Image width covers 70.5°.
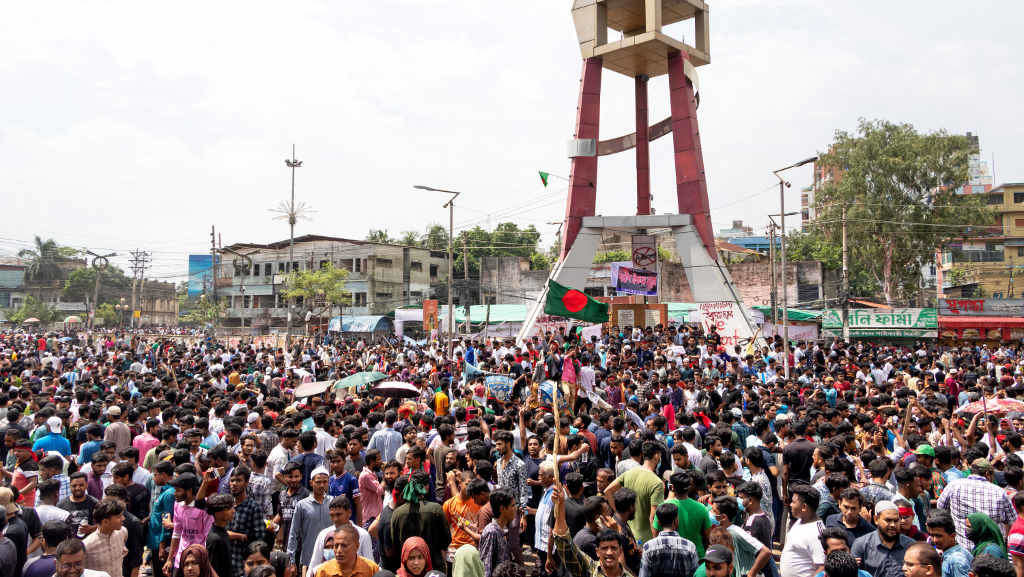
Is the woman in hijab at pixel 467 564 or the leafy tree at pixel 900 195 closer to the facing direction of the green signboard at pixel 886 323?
the woman in hijab

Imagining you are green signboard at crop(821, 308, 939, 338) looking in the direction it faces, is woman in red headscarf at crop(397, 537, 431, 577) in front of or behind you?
in front

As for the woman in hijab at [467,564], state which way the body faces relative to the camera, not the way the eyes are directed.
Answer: away from the camera

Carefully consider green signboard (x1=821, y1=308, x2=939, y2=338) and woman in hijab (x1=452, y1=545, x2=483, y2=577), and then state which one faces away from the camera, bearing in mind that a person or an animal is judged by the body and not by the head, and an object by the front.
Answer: the woman in hijab

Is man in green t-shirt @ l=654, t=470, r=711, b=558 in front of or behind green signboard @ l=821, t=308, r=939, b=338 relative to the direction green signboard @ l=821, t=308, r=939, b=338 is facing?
in front

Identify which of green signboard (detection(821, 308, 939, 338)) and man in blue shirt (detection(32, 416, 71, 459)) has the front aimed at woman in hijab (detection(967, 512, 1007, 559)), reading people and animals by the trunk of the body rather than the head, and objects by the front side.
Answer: the green signboard

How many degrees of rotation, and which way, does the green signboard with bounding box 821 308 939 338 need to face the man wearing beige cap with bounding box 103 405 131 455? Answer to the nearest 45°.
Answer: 0° — it already faces them

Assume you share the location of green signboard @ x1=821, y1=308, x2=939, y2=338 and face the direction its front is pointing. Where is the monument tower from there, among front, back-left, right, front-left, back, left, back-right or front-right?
front-right

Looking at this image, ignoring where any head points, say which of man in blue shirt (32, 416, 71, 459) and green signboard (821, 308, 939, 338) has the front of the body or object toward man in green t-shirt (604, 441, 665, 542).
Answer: the green signboard

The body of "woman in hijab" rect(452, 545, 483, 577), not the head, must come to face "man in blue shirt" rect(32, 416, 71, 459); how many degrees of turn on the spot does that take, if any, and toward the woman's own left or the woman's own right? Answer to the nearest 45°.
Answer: approximately 45° to the woman's own left
